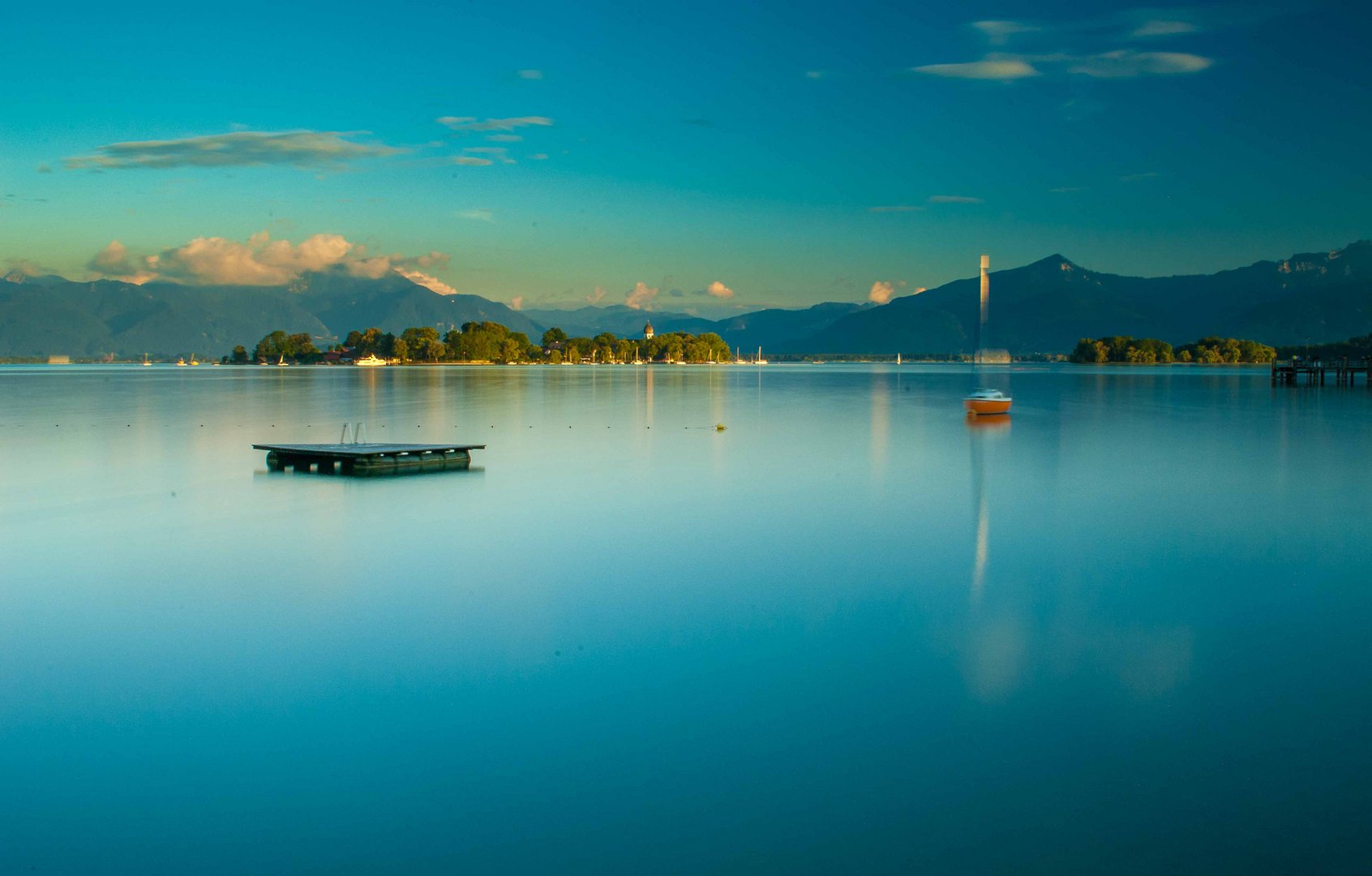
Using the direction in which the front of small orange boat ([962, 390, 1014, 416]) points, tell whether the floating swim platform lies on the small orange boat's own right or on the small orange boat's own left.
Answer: on the small orange boat's own left

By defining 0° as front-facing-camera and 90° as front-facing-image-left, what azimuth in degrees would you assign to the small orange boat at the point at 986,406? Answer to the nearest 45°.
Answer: approximately 90°
